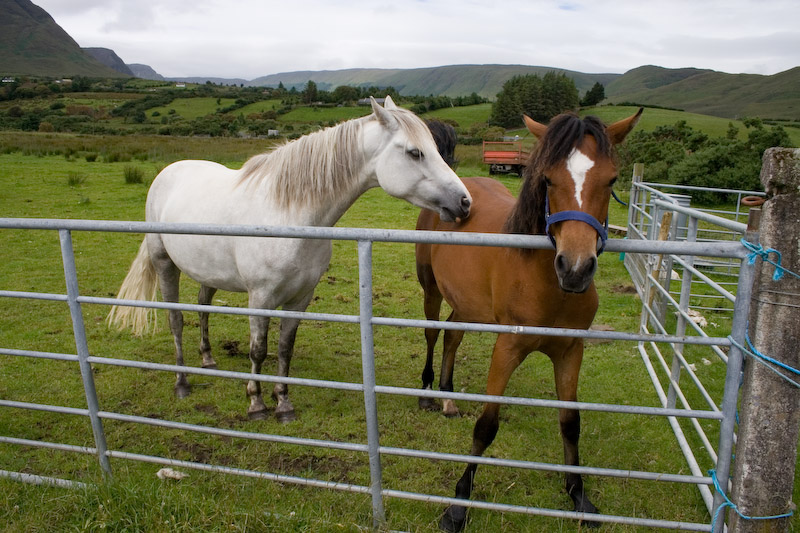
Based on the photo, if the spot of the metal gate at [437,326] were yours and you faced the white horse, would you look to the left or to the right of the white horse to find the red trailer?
right

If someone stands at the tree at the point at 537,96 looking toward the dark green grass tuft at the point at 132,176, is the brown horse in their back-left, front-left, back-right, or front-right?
front-left

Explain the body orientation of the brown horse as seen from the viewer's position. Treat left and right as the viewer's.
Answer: facing the viewer and to the right of the viewer

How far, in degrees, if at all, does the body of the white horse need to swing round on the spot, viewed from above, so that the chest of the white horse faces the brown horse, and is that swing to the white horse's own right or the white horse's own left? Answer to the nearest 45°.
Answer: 0° — it already faces it

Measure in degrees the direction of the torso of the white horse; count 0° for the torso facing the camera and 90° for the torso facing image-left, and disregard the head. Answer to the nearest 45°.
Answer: approximately 315°

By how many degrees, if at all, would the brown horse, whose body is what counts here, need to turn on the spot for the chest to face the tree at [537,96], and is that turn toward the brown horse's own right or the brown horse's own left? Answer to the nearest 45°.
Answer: approximately 135° to the brown horse's own left

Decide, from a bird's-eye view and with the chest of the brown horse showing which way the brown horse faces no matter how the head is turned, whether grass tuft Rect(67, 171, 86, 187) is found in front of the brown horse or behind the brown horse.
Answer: behind

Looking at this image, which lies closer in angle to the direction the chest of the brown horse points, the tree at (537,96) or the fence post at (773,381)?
the fence post

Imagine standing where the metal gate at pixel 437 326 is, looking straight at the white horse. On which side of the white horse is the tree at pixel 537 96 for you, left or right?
right

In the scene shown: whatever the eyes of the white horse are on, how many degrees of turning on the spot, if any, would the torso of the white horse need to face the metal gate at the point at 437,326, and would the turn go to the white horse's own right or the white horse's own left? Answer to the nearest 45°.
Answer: approximately 45° to the white horse's own right

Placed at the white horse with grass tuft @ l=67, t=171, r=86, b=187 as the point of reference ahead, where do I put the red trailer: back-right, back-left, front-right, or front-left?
front-right
